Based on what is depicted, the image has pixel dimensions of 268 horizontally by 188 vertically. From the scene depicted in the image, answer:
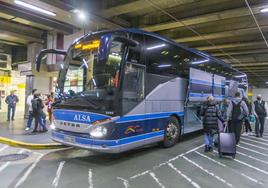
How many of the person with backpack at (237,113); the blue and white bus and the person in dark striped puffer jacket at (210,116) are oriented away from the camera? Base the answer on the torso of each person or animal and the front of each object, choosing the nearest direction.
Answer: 2

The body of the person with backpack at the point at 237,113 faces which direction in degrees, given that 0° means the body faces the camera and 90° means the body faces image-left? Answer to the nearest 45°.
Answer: approximately 180°

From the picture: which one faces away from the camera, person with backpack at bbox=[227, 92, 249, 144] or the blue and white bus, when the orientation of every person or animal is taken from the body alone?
the person with backpack

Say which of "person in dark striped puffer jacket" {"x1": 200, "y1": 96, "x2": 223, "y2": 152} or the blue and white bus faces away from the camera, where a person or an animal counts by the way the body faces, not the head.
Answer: the person in dark striped puffer jacket

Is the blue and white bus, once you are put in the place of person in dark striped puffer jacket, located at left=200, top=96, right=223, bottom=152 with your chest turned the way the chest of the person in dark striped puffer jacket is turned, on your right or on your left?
on your left

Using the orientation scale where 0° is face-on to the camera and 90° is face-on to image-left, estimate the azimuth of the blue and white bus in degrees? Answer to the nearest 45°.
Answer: approximately 45°

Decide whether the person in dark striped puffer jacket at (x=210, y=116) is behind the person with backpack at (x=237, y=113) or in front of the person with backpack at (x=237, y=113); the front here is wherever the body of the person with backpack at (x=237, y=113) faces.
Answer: behind

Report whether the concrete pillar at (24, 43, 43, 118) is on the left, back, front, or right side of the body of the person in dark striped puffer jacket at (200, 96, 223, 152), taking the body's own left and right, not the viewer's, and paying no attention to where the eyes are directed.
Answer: left

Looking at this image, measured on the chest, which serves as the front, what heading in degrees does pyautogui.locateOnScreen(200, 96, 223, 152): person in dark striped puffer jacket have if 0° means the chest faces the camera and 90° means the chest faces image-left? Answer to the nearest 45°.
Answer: approximately 180°
